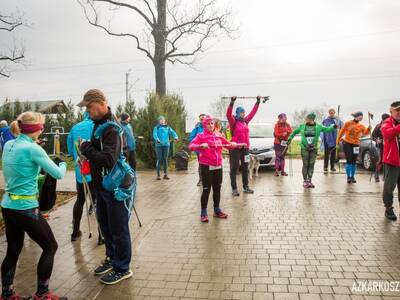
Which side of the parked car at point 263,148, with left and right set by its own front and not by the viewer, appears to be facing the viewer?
front

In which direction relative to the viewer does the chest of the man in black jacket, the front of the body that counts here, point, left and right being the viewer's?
facing to the left of the viewer

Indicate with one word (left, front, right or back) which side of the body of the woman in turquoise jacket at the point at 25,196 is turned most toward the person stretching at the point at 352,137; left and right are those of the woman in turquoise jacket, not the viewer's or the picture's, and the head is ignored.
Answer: front

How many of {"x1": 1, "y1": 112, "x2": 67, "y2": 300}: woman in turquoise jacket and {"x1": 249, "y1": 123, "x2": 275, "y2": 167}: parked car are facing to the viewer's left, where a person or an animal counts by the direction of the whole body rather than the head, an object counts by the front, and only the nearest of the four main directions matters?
0

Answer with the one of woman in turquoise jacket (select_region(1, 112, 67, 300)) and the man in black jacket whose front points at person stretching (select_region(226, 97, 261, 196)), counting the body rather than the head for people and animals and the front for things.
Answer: the woman in turquoise jacket

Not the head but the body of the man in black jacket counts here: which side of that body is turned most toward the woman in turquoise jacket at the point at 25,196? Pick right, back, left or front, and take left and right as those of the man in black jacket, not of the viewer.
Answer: front

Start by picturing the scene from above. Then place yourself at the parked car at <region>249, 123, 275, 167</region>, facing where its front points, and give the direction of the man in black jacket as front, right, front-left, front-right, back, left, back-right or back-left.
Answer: front

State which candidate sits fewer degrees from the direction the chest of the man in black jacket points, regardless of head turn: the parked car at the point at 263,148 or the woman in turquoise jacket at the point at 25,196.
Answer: the woman in turquoise jacket

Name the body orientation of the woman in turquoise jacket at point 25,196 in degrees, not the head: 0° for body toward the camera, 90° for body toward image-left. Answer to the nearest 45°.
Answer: approximately 225°

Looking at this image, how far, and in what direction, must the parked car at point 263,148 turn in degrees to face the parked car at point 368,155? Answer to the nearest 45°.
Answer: approximately 90° to its left

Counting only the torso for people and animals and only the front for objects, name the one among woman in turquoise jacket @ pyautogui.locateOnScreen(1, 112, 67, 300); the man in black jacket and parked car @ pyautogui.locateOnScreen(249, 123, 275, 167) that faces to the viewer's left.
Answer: the man in black jacket

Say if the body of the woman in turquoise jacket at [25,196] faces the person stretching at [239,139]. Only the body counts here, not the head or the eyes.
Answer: yes

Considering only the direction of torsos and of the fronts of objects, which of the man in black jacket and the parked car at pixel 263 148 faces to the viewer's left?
the man in black jacket

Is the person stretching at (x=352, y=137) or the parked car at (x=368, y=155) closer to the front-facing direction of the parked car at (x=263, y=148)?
the person stretching
